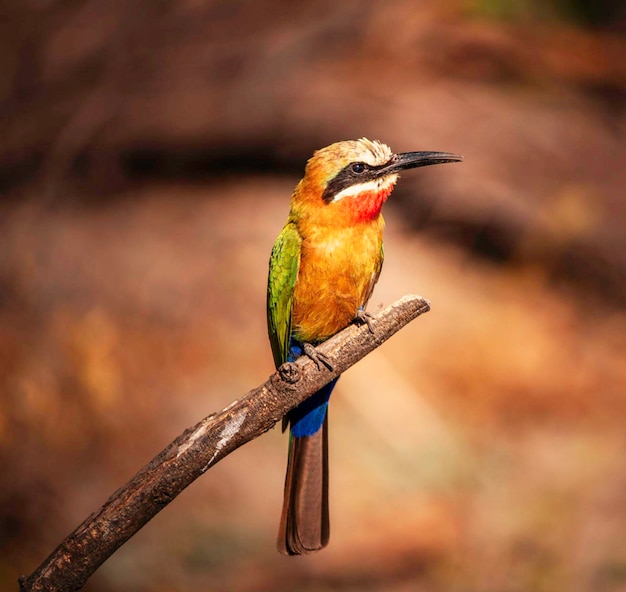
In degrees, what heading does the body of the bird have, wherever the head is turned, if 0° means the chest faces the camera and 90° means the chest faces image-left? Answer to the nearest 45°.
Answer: approximately 315°
